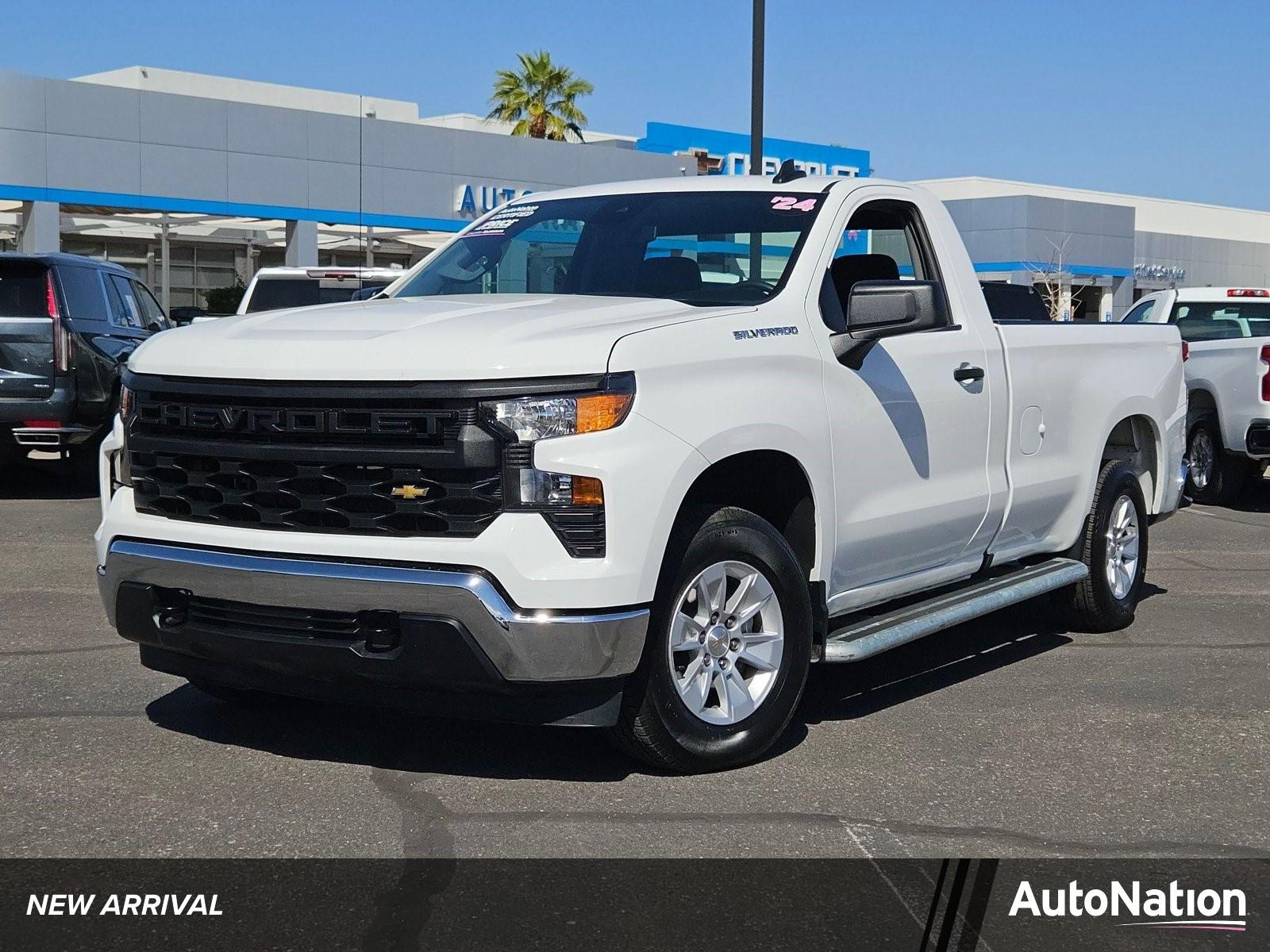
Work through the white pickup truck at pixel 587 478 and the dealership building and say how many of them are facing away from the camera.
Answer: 0

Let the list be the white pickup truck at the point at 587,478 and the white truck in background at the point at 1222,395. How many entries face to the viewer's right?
0

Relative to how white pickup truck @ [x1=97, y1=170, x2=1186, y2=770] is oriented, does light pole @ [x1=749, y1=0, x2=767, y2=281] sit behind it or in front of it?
behind

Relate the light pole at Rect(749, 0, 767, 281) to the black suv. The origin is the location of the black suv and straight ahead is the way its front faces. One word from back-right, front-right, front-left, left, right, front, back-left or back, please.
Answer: front-right

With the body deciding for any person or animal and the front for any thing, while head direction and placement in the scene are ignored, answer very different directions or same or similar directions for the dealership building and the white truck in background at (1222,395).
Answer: very different directions

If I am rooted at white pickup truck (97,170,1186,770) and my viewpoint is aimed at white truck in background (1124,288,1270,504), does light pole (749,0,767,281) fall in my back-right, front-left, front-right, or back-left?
front-left

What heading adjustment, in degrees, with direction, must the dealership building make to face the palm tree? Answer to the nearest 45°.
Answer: approximately 135° to its left

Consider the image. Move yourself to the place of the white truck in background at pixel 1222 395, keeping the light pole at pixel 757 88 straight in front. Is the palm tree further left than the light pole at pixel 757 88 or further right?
right

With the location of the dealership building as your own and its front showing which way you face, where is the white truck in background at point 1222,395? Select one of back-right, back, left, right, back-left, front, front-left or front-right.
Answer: front

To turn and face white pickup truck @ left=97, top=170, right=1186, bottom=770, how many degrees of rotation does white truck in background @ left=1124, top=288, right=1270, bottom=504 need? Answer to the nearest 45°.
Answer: approximately 135° to its left

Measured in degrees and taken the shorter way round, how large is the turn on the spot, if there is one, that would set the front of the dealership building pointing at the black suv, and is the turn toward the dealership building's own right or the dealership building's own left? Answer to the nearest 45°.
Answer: approximately 45° to the dealership building's own right

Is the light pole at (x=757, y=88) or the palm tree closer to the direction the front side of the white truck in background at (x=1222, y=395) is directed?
the palm tree

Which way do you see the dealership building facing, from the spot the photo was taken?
facing the viewer and to the right of the viewer

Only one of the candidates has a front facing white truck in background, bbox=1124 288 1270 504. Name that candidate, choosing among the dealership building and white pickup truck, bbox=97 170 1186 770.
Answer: the dealership building

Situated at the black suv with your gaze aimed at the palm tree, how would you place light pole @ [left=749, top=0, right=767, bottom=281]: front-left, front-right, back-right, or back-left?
front-right

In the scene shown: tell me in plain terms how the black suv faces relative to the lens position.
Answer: facing away from the viewer and to the right of the viewer

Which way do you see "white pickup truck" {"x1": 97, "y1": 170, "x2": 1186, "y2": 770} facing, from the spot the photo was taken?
facing the viewer and to the left of the viewer

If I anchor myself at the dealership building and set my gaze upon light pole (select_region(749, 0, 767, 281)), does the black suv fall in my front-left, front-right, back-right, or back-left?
front-right
